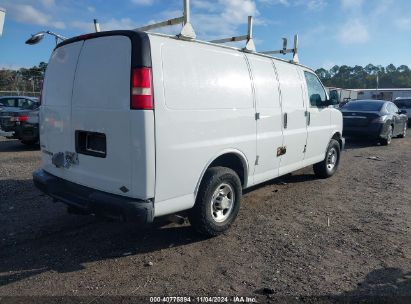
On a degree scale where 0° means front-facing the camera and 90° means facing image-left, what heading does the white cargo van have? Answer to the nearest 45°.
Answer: approximately 225°

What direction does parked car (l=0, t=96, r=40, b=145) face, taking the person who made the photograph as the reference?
facing away from the viewer and to the right of the viewer

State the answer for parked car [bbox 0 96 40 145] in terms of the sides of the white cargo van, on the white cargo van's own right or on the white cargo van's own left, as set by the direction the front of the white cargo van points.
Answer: on the white cargo van's own left

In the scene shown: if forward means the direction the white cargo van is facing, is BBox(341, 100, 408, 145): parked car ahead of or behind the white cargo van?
ahead

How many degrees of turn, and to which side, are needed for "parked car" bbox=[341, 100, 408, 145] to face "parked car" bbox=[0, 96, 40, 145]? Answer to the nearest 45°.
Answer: approximately 180°

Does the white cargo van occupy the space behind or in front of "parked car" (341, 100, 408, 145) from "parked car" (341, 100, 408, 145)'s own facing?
behind

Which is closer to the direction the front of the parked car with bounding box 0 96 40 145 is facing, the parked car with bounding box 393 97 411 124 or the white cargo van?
the parked car

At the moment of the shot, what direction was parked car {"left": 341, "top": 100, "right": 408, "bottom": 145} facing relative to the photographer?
facing away from the viewer and to the right of the viewer
